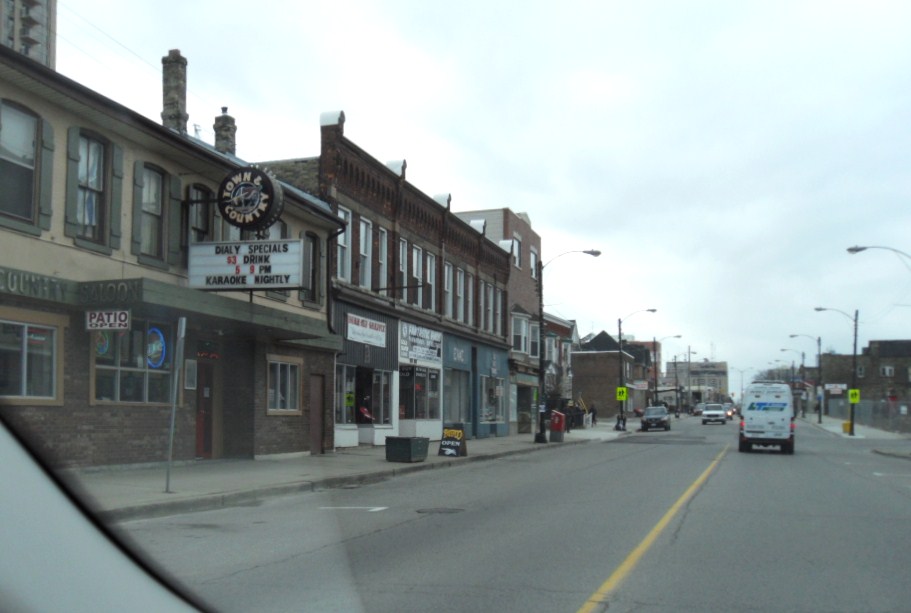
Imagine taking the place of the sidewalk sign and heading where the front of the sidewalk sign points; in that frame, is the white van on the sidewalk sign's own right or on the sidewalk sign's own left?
on the sidewalk sign's own left

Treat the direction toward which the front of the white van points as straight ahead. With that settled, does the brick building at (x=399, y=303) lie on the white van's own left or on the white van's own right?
on the white van's own left

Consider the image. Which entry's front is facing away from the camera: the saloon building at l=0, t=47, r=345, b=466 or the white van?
the white van

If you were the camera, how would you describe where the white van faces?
facing away from the viewer

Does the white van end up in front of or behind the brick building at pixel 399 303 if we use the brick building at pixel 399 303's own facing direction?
in front

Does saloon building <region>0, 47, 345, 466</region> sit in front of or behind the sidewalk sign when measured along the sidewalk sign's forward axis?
in front

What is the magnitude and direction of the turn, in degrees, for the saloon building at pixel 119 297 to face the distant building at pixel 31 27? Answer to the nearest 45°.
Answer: approximately 135° to its left

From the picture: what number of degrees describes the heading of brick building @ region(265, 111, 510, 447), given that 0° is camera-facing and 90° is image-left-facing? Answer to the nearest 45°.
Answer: approximately 315°
